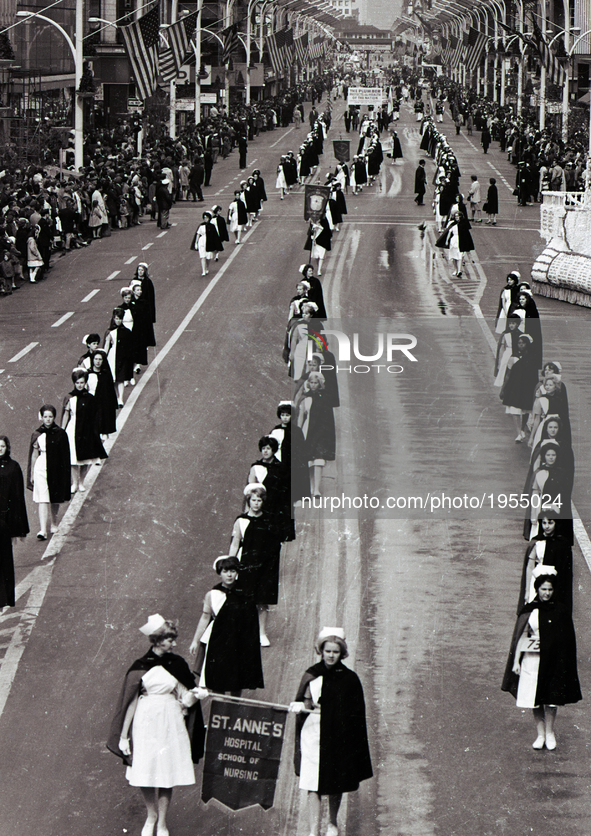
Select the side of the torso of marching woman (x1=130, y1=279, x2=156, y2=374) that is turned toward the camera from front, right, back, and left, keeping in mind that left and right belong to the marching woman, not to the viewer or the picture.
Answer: front

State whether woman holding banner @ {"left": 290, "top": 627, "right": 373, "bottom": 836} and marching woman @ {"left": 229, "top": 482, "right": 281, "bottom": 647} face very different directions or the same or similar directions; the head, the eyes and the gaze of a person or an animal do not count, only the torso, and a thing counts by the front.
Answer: same or similar directions

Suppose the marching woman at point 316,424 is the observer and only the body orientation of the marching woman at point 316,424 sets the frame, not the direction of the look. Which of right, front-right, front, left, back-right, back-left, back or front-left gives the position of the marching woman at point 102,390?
back-right

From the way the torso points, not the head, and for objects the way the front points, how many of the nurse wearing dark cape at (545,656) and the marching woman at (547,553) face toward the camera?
2

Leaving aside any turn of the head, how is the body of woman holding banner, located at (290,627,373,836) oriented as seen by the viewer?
toward the camera

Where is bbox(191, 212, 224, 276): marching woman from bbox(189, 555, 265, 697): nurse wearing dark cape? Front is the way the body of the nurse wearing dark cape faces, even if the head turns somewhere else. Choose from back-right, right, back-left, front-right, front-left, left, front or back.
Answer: back

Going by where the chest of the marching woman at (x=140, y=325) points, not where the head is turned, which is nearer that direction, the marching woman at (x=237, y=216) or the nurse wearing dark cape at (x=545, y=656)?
the nurse wearing dark cape

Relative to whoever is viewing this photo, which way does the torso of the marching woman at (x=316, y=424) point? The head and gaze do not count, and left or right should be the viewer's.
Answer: facing the viewer

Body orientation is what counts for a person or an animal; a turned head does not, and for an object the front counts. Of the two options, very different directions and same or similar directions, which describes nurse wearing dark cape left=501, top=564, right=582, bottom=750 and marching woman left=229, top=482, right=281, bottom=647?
same or similar directions

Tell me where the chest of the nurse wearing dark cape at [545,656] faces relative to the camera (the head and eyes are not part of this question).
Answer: toward the camera

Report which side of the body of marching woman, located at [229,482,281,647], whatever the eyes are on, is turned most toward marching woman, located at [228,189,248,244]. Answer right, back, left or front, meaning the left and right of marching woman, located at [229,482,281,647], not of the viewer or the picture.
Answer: back

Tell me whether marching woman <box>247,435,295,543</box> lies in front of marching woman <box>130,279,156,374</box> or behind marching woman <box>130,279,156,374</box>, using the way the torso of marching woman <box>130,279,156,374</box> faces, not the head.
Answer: in front

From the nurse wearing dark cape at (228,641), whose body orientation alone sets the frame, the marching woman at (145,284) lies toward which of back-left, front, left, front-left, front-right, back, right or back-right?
back

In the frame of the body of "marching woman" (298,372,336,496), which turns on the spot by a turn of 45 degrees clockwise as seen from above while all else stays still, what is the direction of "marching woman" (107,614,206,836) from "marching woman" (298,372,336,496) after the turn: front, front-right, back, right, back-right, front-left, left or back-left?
front-left
